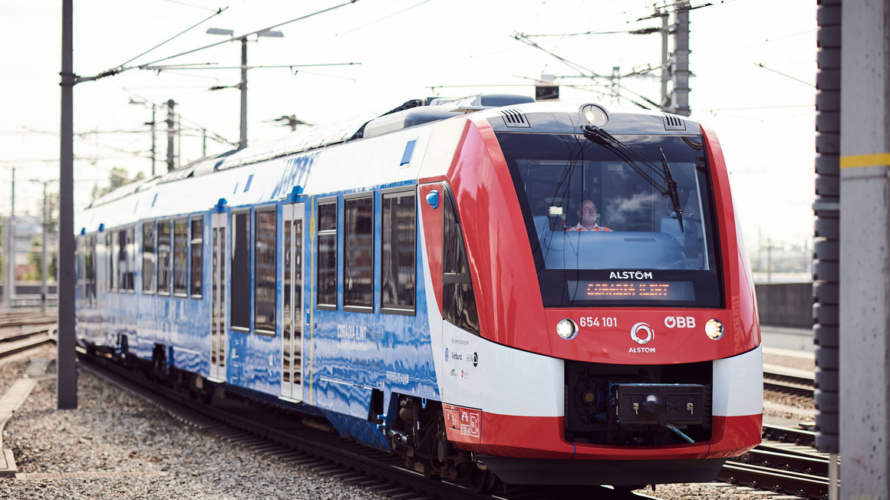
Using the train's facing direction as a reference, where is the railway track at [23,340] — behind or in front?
behind

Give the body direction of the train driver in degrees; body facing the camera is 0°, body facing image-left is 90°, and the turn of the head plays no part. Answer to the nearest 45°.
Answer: approximately 0°

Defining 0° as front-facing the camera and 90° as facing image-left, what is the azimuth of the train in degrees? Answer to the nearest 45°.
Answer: approximately 315°

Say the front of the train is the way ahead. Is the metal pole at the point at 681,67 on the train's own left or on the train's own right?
on the train's own left

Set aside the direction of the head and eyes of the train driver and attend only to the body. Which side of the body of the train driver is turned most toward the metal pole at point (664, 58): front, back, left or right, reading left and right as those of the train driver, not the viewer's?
back

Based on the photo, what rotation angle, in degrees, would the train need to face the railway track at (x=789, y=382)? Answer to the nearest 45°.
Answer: approximately 90° to its left

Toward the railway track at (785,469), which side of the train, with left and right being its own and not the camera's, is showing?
front

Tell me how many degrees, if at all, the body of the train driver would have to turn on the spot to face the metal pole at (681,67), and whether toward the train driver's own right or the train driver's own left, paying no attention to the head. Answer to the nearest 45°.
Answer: approximately 180°

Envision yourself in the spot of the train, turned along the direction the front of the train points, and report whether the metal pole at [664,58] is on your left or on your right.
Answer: on your left
